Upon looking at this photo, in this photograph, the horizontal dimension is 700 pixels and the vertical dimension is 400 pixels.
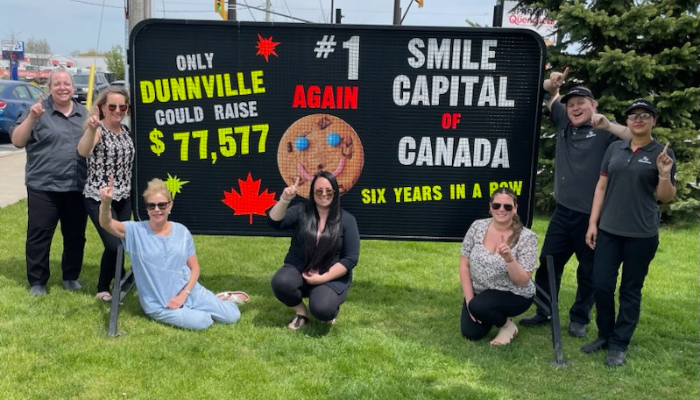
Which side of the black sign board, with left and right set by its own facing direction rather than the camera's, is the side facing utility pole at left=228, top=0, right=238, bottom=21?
back

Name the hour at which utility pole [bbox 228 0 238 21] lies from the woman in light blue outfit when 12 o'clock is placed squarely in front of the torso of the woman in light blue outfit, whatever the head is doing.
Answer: The utility pole is roughly at 6 o'clock from the woman in light blue outfit.

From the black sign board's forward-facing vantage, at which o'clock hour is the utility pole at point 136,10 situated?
The utility pole is roughly at 5 o'clock from the black sign board.

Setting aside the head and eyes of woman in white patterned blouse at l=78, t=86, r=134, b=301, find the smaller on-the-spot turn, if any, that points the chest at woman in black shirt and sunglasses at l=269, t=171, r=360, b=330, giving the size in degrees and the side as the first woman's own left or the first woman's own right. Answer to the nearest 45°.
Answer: approximately 45° to the first woman's own left

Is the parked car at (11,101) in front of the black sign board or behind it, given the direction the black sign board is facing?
behind

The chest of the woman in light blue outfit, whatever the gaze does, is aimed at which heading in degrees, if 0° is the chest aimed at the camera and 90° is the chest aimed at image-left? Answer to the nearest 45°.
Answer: approximately 0°

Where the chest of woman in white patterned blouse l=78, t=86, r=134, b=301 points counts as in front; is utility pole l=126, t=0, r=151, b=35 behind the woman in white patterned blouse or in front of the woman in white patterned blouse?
behind

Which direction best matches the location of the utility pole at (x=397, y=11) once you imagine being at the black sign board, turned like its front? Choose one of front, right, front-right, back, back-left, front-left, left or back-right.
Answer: back

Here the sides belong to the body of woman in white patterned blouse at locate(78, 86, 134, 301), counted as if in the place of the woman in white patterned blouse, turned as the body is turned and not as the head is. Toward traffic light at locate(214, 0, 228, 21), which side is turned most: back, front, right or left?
back

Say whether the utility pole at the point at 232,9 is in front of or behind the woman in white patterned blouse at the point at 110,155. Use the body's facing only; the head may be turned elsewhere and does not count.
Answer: behind

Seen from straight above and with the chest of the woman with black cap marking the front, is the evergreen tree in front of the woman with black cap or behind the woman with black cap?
behind
